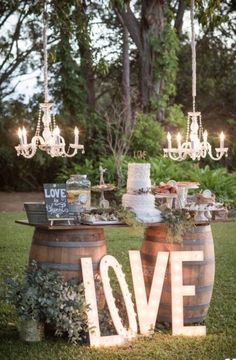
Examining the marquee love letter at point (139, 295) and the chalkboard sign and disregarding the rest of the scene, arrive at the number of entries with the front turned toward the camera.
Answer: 2

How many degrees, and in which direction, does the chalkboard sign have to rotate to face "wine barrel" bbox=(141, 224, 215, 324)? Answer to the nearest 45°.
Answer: approximately 90° to its left

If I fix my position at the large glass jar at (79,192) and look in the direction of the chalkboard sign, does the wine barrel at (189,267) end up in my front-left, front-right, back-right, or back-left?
back-left

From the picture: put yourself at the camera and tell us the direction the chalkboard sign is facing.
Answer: facing the viewer

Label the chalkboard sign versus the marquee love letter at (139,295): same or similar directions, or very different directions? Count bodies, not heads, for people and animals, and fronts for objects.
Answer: same or similar directions

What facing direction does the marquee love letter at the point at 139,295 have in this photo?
toward the camera

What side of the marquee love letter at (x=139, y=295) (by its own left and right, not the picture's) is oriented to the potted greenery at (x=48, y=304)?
right
